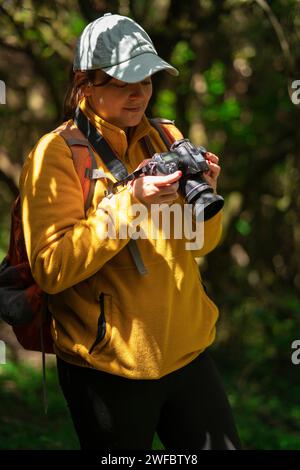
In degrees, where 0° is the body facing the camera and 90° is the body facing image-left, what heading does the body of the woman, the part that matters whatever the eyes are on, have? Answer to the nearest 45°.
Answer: approximately 315°

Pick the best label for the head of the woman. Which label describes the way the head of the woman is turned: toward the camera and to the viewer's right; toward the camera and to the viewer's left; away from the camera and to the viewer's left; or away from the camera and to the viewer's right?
toward the camera and to the viewer's right
